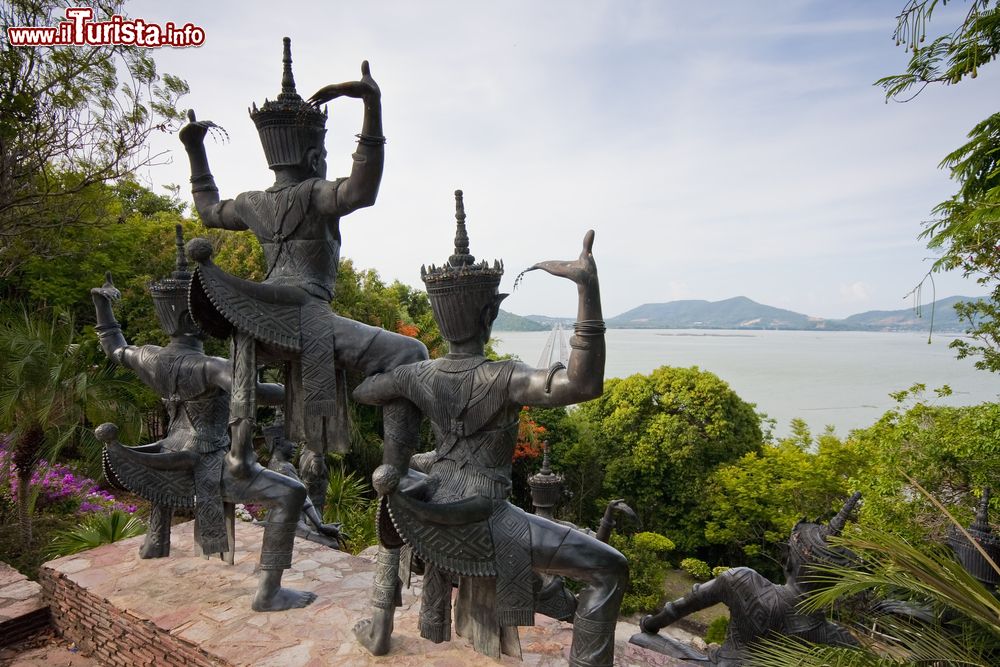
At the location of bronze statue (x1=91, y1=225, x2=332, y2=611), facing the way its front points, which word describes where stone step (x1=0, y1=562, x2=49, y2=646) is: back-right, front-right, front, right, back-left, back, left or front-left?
left

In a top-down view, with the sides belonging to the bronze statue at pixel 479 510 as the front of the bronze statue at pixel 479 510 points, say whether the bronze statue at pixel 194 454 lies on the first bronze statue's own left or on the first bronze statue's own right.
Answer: on the first bronze statue's own left

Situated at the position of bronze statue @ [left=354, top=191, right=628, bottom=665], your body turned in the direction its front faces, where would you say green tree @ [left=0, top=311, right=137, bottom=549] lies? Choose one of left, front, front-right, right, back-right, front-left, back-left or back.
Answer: left

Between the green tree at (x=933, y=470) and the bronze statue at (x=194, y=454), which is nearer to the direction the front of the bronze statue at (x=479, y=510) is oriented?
the green tree

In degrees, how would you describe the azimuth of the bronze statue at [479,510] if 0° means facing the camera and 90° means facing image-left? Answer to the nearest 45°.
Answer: approximately 225°

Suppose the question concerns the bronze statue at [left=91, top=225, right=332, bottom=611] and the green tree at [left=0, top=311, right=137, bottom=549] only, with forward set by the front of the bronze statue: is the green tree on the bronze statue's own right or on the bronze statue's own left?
on the bronze statue's own left

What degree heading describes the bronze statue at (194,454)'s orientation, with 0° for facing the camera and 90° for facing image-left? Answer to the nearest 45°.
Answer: approximately 225°

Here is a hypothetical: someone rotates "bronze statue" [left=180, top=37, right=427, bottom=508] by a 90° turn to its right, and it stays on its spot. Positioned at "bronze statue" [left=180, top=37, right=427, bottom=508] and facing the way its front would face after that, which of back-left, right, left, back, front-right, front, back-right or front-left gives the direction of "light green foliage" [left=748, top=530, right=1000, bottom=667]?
front

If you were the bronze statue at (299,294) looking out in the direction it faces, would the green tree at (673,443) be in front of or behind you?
in front

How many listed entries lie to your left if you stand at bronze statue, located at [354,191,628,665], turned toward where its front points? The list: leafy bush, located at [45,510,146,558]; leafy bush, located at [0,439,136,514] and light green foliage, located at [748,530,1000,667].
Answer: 2

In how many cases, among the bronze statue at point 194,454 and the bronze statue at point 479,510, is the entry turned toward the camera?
0

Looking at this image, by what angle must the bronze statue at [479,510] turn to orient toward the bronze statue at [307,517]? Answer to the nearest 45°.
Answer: approximately 90° to its left
